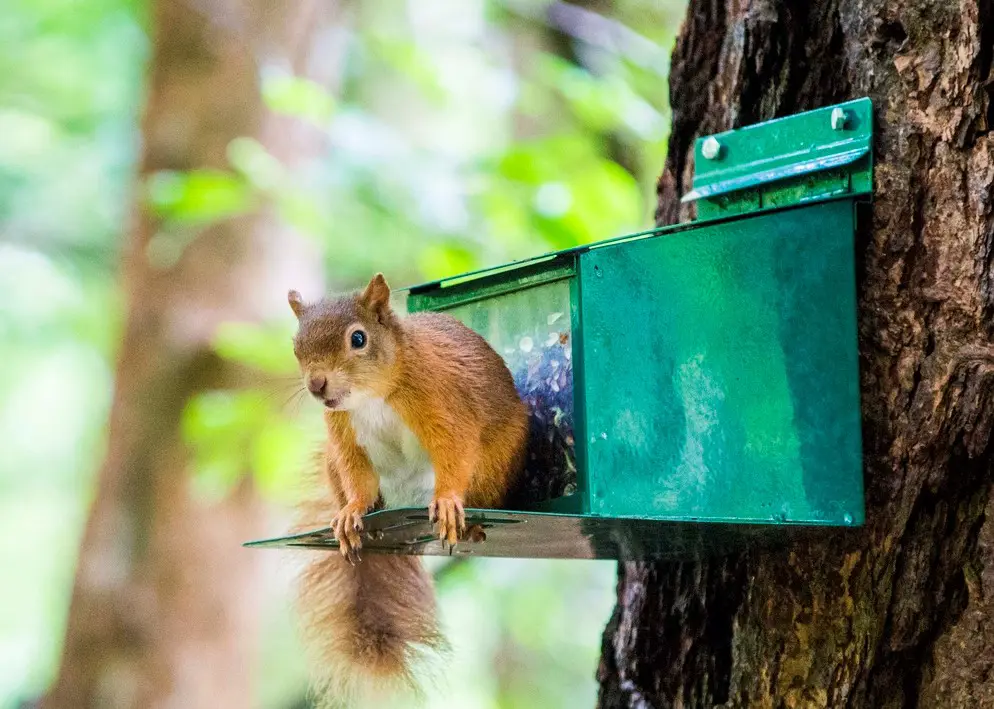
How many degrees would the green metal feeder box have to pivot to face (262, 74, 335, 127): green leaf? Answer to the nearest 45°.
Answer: approximately 90° to its right

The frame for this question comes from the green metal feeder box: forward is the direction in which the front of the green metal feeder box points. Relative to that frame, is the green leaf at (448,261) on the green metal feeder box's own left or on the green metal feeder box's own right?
on the green metal feeder box's own right

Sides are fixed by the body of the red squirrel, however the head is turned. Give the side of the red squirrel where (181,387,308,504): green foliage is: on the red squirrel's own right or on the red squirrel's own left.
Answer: on the red squirrel's own right

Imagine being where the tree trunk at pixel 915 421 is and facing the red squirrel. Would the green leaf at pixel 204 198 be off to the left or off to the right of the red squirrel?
right

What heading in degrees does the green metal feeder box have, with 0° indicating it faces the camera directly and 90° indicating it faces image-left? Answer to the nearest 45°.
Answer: approximately 45°

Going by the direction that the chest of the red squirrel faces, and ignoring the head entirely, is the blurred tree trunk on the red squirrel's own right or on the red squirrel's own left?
on the red squirrel's own right

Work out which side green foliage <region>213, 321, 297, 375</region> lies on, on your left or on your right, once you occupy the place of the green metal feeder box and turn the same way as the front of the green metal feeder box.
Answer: on your right
